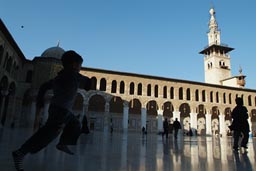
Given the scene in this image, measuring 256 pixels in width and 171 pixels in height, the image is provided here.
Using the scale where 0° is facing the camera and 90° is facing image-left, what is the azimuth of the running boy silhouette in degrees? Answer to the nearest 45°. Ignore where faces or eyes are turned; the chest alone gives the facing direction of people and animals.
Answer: approximately 270°

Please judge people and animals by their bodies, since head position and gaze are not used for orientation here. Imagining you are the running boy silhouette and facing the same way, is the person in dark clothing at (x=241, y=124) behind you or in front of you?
in front

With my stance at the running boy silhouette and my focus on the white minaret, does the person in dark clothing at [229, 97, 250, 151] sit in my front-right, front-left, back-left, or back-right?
front-right

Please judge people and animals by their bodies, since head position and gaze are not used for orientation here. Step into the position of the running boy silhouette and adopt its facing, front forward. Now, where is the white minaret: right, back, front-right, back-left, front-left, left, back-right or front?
front-left

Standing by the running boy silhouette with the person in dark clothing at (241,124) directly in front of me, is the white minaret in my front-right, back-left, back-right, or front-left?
front-left
